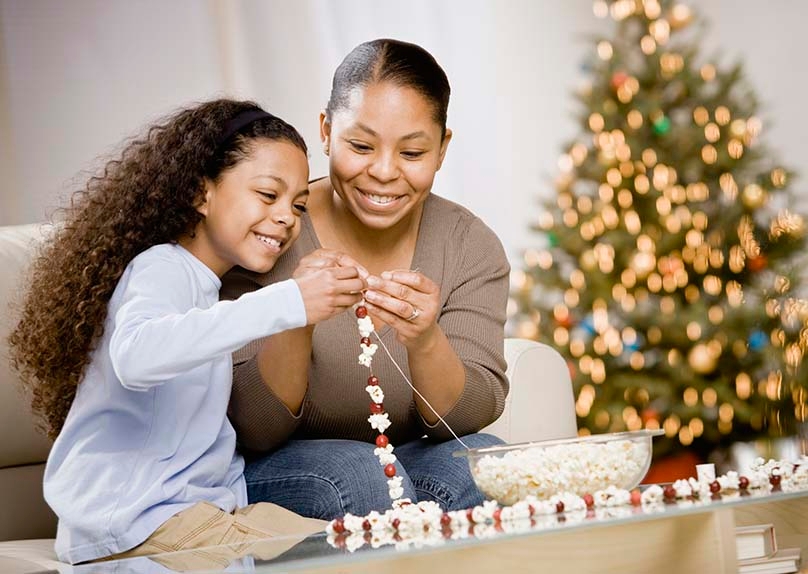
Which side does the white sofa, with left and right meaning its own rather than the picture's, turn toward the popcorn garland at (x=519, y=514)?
front

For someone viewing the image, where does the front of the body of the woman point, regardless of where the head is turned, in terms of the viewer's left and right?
facing the viewer

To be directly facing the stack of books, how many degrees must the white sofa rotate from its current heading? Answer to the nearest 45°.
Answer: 0° — it already faces it

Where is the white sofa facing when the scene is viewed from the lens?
facing the viewer and to the right of the viewer

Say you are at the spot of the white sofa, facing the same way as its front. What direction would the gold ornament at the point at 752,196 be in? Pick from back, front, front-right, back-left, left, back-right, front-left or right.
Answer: left

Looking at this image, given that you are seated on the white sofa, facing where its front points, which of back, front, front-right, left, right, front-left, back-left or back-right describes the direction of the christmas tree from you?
left

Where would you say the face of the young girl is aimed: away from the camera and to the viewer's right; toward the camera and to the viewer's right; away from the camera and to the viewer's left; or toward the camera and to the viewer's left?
toward the camera and to the viewer's right
